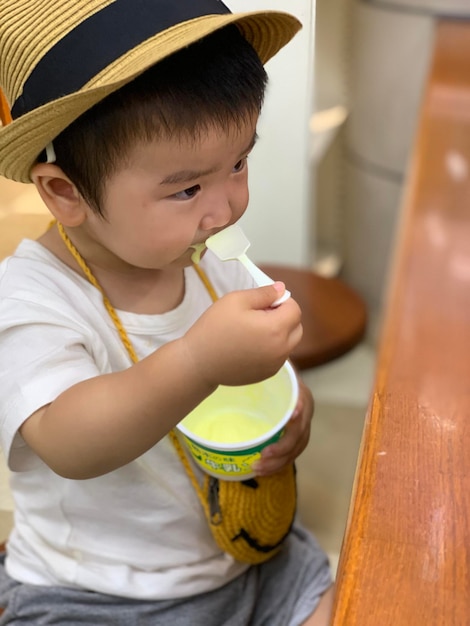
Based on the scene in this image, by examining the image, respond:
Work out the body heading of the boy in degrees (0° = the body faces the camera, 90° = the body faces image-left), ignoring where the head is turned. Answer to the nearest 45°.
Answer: approximately 315°

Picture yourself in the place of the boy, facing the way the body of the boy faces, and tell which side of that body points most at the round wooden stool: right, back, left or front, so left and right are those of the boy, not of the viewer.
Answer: left
